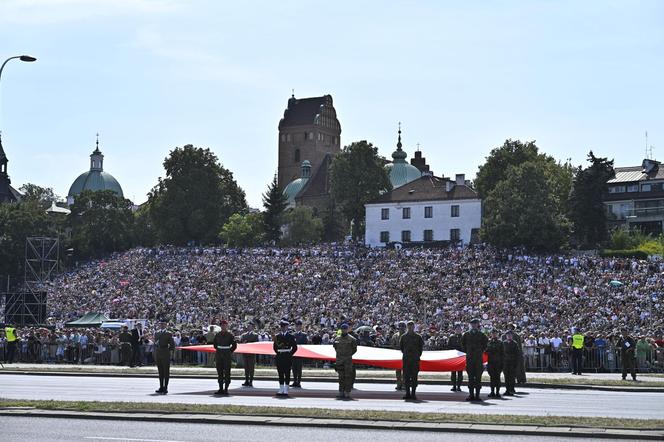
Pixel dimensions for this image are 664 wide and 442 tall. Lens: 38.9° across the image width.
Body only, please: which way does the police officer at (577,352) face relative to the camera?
away from the camera
